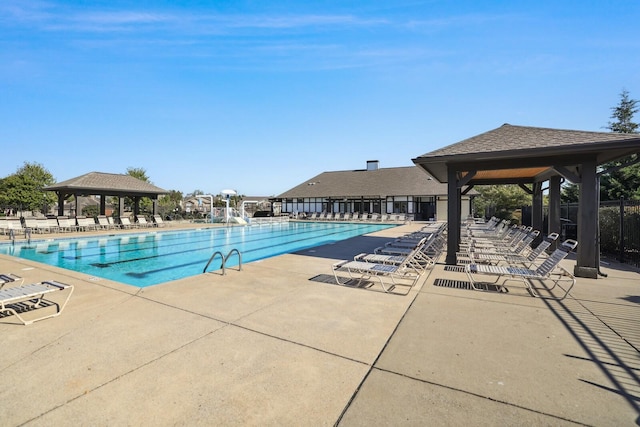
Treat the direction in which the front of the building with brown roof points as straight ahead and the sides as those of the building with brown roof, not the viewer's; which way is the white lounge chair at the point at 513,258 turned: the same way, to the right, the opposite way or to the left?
to the right

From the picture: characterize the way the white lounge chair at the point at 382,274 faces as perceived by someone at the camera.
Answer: facing to the left of the viewer

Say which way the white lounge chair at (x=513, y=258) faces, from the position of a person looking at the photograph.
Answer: facing to the left of the viewer

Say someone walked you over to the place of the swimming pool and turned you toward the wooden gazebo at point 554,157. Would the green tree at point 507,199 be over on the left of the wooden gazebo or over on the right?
left

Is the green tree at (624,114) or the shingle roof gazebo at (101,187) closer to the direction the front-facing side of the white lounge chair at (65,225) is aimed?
the green tree

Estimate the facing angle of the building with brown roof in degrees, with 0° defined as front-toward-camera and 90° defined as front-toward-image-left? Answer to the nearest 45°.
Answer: approximately 0°
